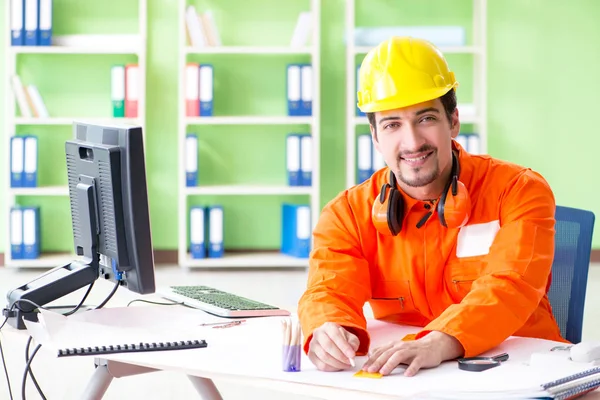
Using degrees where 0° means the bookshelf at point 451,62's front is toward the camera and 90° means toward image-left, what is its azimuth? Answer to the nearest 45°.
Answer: approximately 0°

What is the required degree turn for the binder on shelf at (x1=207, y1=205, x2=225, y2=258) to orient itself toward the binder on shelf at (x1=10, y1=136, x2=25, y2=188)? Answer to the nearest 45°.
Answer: approximately 90° to its right

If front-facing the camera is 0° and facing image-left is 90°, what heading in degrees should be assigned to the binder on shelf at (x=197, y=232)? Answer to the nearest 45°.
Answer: approximately 0°

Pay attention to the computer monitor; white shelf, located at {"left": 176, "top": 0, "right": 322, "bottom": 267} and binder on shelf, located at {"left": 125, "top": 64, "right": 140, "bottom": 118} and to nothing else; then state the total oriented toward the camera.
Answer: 2
